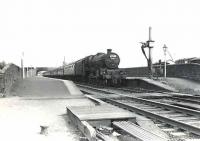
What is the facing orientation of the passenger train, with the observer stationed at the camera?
facing the viewer and to the right of the viewer

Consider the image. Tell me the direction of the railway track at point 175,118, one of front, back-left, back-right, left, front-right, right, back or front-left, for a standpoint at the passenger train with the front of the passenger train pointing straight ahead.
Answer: front-right

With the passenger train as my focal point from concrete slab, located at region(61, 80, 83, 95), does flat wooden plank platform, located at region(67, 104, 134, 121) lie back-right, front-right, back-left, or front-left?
back-right

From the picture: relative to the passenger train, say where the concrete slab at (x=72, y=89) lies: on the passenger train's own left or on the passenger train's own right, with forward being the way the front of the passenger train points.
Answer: on the passenger train's own right

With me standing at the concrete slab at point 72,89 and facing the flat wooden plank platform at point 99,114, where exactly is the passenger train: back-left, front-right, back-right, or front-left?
back-left

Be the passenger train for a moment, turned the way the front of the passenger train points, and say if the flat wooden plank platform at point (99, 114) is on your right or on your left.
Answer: on your right
